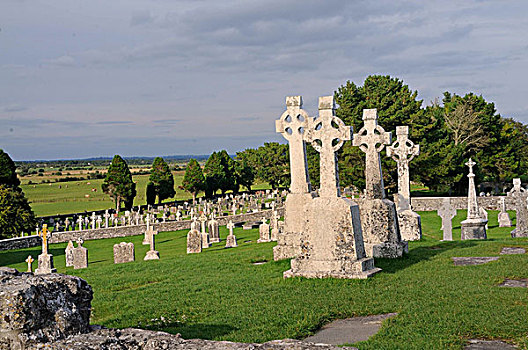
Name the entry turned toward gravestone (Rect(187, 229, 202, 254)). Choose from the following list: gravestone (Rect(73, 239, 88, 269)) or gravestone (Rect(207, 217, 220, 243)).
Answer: gravestone (Rect(207, 217, 220, 243))

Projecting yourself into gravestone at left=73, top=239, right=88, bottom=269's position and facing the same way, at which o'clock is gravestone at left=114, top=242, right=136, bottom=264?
gravestone at left=114, top=242, right=136, bottom=264 is roughly at 10 o'clock from gravestone at left=73, top=239, right=88, bottom=269.

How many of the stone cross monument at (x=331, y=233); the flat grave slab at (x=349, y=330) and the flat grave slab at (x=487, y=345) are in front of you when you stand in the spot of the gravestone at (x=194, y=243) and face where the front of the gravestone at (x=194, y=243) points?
3

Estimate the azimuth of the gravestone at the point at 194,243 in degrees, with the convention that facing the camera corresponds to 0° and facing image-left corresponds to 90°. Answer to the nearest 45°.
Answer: approximately 0°

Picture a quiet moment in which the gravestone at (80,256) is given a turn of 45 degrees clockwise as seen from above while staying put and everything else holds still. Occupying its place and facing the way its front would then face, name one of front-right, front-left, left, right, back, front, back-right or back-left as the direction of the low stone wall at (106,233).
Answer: back-right

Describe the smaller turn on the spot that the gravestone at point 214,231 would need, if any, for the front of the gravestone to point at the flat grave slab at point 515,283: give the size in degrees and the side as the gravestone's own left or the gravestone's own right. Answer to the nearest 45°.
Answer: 0° — it already faces it

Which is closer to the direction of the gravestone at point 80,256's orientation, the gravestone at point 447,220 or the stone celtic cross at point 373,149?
the stone celtic cross

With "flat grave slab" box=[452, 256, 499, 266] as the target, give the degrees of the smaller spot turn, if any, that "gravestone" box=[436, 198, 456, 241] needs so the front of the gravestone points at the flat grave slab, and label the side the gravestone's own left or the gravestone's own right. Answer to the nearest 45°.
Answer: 0° — it already faces it
